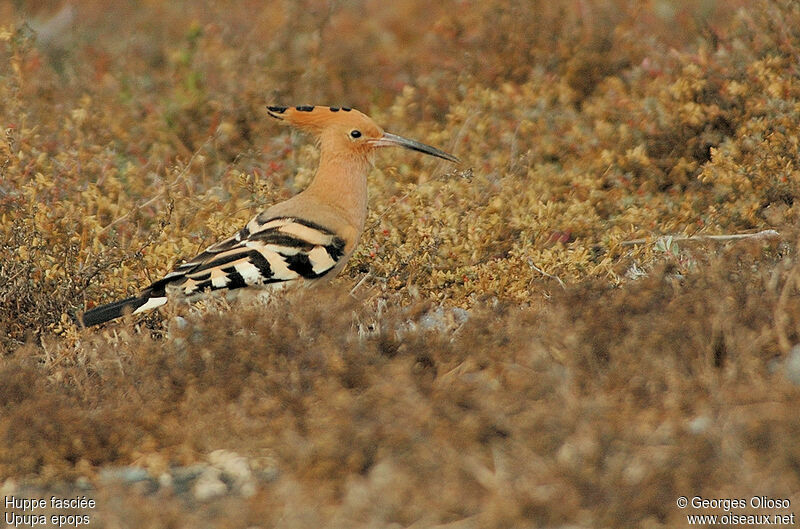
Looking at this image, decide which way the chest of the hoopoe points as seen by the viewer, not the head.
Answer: to the viewer's right

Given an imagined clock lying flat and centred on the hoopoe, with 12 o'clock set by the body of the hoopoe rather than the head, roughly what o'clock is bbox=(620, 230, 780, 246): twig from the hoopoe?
The twig is roughly at 12 o'clock from the hoopoe.
